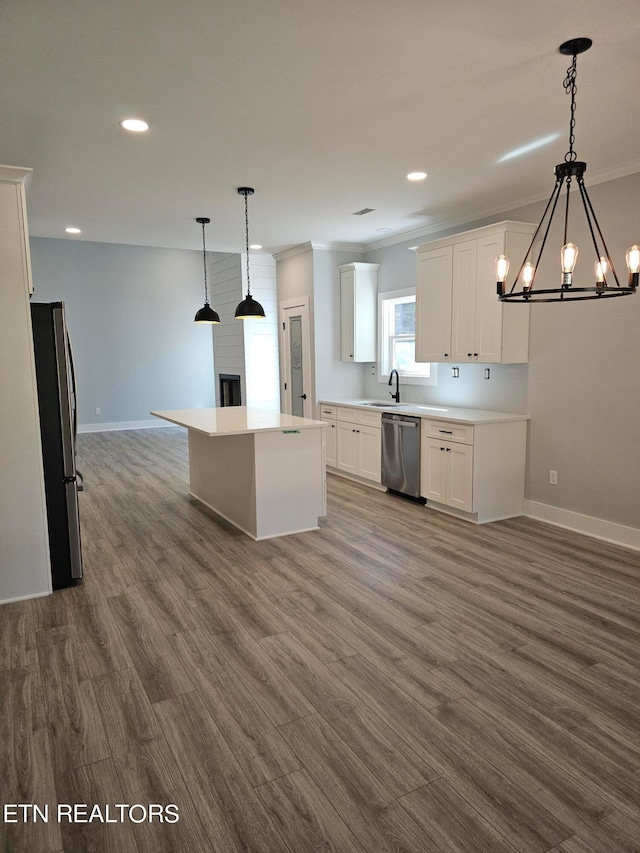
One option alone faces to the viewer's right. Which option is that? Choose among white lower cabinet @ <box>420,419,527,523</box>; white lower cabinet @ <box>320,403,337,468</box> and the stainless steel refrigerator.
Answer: the stainless steel refrigerator

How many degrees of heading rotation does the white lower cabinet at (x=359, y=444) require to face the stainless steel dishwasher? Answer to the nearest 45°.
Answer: approximately 90° to its left

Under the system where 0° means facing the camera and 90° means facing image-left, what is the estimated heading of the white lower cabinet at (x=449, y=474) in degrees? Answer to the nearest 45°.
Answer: approximately 45°

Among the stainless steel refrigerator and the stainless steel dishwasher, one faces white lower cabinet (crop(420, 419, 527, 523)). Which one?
the stainless steel refrigerator

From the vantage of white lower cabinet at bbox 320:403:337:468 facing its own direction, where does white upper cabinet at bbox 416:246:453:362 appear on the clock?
The white upper cabinet is roughly at 9 o'clock from the white lower cabinet.
